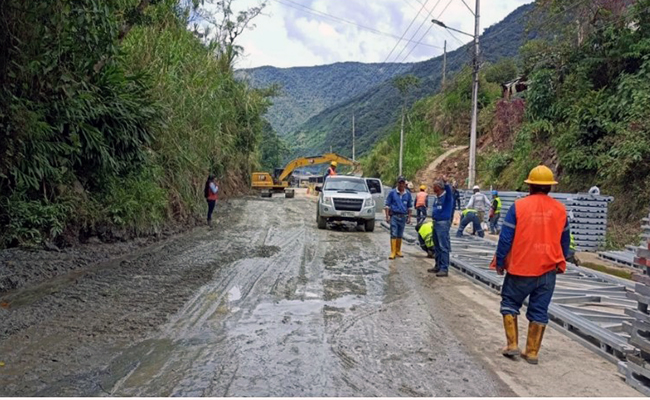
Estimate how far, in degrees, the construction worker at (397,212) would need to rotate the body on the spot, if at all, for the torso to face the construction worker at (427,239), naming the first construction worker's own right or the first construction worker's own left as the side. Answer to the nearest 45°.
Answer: approximately 135° to the first construction worker's own left

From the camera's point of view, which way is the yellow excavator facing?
to the viewer's right

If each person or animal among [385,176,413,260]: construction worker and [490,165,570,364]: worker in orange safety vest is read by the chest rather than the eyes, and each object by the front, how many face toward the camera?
1

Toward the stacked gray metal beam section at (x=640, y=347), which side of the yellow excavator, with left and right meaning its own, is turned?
right

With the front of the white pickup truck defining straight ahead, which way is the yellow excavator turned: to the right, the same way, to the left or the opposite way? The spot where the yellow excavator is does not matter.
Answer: to the left

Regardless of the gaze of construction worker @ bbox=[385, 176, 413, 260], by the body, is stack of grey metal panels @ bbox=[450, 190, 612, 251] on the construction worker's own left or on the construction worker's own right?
on the construction worker's own left

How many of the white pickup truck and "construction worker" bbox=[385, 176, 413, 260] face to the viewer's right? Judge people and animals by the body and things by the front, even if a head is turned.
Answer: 0

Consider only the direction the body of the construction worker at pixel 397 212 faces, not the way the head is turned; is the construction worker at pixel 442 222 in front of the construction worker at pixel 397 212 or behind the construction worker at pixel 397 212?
in front

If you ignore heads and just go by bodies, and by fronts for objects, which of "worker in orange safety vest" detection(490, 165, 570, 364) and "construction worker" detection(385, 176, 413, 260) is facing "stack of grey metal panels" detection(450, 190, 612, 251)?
the worker in orange safety vest

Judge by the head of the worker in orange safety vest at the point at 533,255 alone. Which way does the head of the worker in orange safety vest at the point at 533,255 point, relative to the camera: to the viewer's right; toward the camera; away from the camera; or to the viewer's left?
away from the camera

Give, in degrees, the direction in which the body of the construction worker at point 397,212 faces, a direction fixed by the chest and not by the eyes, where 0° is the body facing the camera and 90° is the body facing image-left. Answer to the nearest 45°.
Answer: approximately 0°

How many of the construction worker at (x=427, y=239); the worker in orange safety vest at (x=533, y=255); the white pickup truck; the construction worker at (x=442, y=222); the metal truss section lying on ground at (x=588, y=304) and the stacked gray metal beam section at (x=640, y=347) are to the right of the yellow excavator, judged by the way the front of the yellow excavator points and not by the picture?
6
